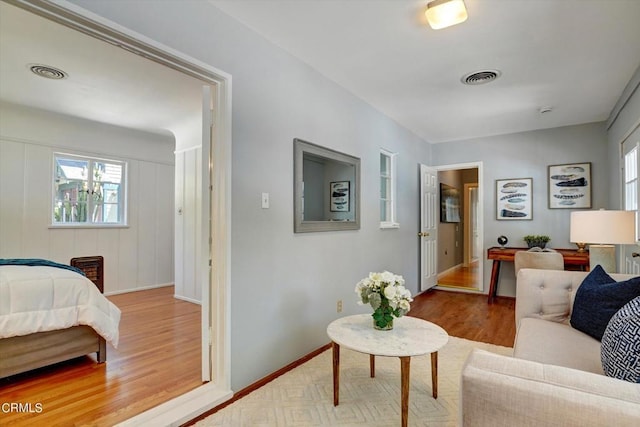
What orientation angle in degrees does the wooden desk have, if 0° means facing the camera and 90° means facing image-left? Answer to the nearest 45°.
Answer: approximately 0°

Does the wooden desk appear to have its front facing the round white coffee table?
yes

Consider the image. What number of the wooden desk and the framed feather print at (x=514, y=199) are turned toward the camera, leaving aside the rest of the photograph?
2

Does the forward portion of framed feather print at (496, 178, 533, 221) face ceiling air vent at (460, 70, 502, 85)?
yes

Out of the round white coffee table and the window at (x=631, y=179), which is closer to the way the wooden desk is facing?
the round white coffee table

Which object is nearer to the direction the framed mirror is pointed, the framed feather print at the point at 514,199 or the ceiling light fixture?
the ceiling light fixture

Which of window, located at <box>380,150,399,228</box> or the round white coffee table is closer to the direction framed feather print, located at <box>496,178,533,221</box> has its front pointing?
the round white coffee table

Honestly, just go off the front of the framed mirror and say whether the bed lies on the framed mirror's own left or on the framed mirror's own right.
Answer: on the framed mirror's own right

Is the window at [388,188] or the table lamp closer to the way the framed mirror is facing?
the table lamp

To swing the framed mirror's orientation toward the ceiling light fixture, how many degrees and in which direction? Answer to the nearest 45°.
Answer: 0° — it already faces it

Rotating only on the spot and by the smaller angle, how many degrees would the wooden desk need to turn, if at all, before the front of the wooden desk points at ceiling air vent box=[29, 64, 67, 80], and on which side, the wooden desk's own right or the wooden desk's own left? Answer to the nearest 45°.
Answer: approximately 45° to the wooden desk's own right
